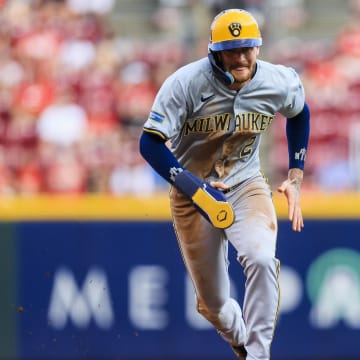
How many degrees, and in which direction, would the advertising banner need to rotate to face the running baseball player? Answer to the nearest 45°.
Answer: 0° — it already faces them

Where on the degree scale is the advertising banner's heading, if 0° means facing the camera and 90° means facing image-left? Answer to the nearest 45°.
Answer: approximately 0°

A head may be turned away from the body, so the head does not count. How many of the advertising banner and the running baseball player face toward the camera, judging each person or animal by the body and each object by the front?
2

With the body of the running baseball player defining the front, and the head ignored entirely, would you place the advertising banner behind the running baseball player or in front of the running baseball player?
behind

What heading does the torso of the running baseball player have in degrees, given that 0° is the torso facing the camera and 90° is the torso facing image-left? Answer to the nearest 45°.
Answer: approximately 0°
